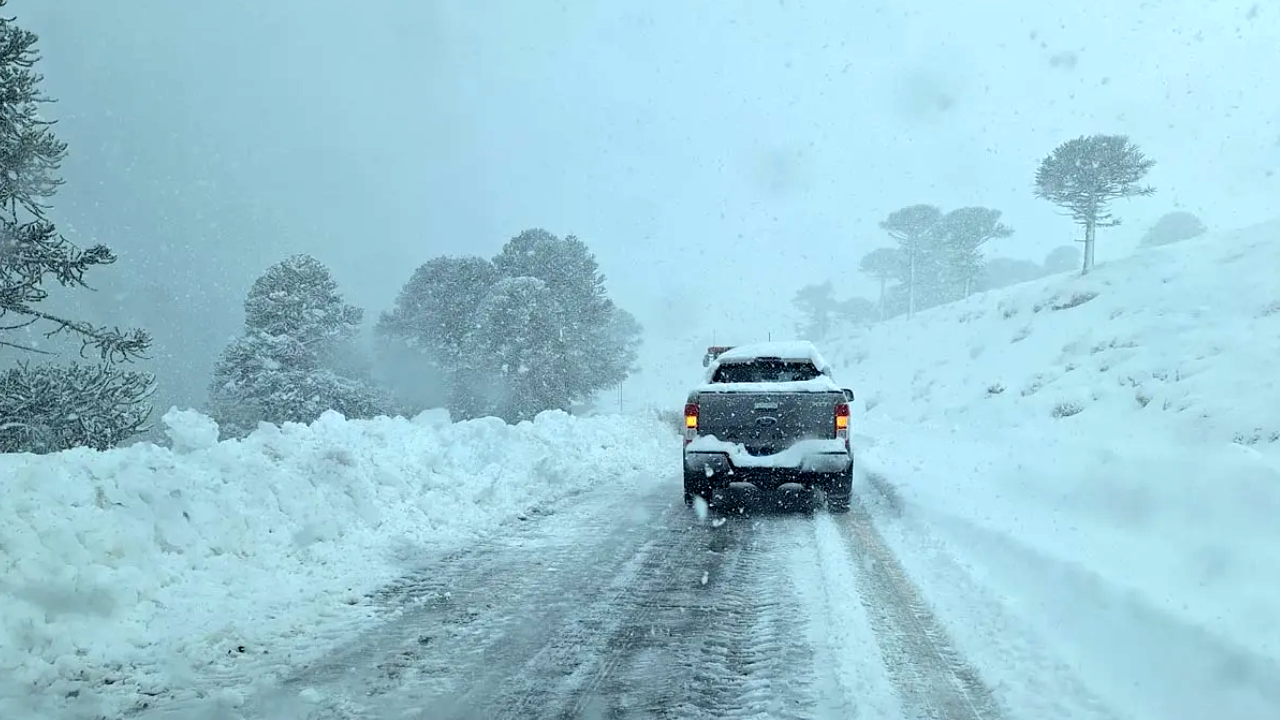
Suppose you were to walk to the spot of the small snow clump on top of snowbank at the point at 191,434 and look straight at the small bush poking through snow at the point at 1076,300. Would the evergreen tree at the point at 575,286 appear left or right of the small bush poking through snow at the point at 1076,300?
left

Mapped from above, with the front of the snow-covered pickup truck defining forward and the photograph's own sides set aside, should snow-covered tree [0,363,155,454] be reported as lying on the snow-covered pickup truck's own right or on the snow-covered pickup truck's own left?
on the snow-covered pickup truck's own left

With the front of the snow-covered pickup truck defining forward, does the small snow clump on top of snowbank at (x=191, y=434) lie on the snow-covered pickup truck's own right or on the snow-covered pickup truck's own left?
on the snow-covered pickup truck's own left

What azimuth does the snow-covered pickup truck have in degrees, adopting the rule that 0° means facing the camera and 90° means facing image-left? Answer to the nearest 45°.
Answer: approximately 180°

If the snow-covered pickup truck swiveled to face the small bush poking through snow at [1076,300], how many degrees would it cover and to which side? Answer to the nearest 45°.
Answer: approximately 45° to its right

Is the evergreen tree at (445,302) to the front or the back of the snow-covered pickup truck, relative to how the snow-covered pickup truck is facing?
to the front

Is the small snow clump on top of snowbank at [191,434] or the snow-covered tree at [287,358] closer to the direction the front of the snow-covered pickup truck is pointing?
the snow-covered tree

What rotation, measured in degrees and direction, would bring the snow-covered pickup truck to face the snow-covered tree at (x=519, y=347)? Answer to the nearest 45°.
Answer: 0° — it already faces it

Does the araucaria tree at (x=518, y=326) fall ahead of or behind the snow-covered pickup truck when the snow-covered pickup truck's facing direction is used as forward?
ahead
